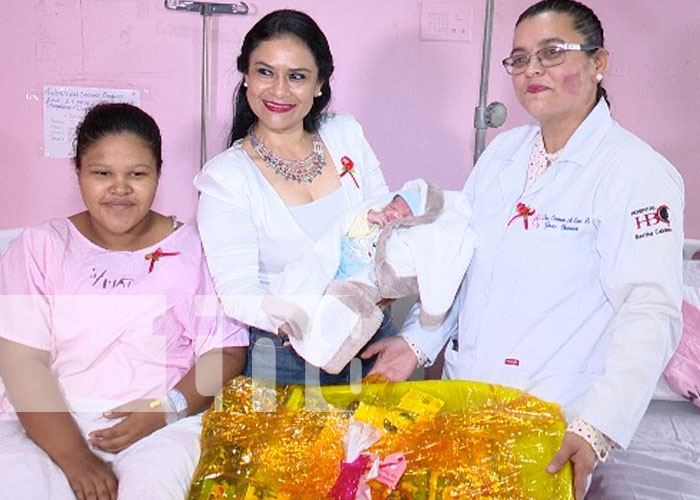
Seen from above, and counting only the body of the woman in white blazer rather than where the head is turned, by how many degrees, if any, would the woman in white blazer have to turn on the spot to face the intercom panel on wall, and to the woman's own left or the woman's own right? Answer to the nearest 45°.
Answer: approximately 135° to the woman's own left

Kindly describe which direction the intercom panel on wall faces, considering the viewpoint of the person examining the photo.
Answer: facing the viewer

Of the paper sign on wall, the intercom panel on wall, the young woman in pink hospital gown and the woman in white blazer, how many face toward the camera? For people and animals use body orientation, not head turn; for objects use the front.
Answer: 4

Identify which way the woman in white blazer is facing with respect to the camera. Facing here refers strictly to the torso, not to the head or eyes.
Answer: toward the camera

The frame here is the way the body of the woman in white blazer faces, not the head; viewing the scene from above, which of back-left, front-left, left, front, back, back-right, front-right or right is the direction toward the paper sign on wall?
back-right

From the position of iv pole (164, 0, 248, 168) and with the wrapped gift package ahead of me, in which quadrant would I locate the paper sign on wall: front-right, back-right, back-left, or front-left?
back-right

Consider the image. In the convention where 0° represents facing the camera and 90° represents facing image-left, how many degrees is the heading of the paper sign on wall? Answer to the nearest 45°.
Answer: approximately 0°

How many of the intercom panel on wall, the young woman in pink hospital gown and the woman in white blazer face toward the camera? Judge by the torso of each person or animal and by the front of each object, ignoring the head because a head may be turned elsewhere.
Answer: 3
